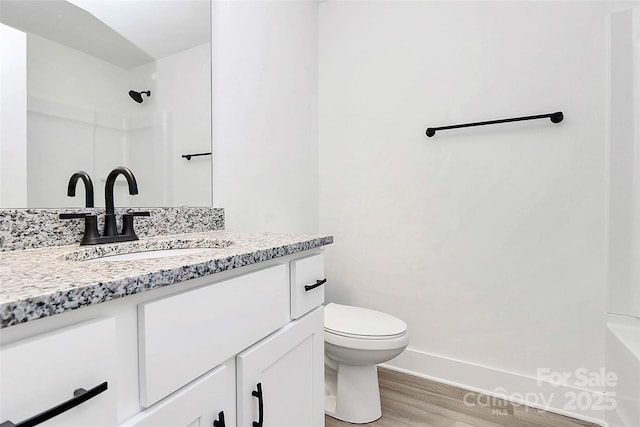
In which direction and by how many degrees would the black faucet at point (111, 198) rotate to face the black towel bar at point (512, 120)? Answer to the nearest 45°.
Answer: approximately 45° to its left

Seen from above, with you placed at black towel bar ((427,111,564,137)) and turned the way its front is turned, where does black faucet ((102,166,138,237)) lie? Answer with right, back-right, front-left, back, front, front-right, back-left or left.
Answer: front

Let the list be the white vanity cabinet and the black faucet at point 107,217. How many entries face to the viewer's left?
0

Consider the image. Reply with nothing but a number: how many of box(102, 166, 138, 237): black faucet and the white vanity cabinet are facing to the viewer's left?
0

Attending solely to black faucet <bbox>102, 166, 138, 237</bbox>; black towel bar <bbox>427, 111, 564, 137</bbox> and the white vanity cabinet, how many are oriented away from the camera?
0

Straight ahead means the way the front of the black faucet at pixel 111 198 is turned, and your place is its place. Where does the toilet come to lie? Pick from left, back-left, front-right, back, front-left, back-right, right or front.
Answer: front-left

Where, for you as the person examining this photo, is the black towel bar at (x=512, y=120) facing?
facing the viewer and to the left of the viewer

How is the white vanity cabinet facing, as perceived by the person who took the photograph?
facing the viewer and to the right of the viewer

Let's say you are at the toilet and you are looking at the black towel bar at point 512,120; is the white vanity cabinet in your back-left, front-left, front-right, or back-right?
back-right

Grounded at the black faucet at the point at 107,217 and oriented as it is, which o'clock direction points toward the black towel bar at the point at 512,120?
The black towel bar is roughly at 11 o'clock from the black faucet.

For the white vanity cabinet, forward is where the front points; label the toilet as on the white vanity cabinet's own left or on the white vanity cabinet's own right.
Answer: on the white vanity cabinet's own left

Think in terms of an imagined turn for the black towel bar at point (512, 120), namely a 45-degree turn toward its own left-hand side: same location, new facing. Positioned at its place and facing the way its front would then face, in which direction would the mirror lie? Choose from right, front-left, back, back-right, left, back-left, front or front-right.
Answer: front-right
